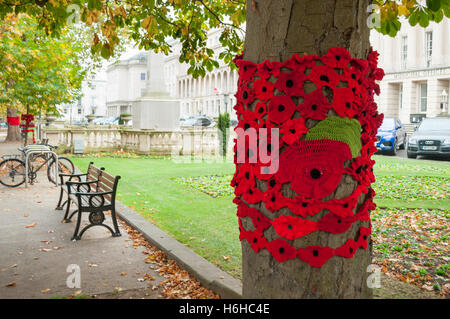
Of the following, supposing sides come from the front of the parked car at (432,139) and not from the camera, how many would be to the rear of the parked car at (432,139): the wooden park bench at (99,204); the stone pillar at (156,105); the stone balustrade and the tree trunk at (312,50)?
0

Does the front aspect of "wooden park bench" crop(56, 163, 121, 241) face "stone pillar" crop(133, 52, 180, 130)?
no

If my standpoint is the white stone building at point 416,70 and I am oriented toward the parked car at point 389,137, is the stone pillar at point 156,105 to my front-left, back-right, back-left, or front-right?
front-right

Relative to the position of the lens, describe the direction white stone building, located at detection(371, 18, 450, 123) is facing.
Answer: facing the viewer and to the left of the viewer

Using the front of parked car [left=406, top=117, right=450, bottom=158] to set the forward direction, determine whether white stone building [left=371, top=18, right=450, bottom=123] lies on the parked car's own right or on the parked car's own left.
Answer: on the parked car's own right

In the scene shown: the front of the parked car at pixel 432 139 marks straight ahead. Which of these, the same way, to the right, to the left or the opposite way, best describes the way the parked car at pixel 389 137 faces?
the same way

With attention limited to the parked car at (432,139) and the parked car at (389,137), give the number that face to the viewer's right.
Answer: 0

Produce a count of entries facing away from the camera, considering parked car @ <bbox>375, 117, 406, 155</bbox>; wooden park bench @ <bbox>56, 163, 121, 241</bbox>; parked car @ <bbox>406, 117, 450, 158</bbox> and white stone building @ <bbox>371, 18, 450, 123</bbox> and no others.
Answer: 0

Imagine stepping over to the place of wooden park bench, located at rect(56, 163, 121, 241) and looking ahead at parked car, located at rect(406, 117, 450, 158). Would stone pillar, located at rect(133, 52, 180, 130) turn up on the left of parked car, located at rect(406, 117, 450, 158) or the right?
left

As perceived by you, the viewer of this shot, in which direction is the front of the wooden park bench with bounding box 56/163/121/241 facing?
facing to the left of the viewer

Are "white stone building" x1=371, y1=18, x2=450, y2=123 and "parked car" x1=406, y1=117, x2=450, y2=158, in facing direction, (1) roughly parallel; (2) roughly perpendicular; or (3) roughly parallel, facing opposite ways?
roughly parallel

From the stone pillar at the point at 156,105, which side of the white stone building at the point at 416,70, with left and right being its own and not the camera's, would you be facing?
front

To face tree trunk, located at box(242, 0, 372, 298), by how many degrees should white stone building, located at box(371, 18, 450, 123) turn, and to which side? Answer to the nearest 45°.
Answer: approximately 45° to its left

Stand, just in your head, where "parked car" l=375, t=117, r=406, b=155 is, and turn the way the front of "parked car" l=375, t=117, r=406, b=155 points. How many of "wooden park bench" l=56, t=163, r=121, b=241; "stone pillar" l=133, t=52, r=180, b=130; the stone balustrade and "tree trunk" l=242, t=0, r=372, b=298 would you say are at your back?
0
